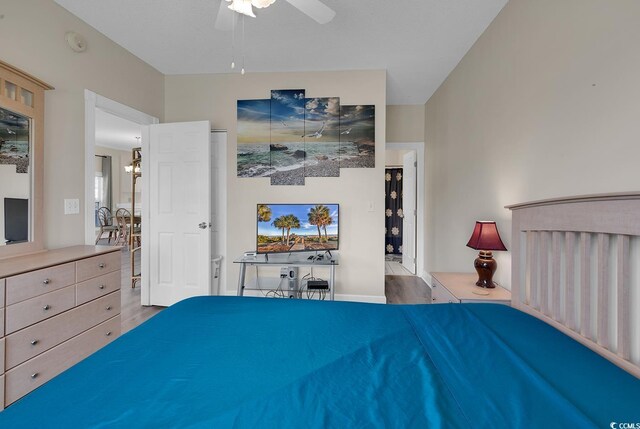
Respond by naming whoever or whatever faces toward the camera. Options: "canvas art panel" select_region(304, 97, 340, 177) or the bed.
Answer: the canvas art panel

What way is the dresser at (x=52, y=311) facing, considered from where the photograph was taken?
facing the viewer and to the right of the viewer

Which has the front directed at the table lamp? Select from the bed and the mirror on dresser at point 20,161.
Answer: the mirror on dresser

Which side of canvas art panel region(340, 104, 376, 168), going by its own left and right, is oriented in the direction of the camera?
front

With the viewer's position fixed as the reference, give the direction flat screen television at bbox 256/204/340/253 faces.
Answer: facing the viewer

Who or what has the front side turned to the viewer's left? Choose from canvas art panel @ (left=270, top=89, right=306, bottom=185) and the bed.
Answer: the bed

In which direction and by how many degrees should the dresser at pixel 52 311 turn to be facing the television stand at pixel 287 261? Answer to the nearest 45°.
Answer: approximately 45° to its left

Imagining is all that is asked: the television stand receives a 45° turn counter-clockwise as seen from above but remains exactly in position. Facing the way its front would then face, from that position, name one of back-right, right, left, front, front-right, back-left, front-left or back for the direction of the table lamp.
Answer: front

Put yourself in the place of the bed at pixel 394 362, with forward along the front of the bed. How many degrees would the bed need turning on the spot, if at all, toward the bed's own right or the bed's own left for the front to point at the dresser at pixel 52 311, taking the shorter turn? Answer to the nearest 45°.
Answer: approximately 45° to the bed's own right

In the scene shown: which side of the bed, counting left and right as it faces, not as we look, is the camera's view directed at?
left

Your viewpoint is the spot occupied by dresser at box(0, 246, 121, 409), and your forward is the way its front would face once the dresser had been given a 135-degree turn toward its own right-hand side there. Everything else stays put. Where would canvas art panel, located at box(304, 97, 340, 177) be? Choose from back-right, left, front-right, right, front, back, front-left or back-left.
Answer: back

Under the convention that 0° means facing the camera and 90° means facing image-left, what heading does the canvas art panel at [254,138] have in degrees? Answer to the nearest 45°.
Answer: approximately 0°

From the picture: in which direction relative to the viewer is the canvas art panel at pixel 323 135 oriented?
toward the camera

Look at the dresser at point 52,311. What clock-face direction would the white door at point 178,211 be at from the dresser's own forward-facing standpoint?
The white door is roughly at 9 o'clock from the dresser.

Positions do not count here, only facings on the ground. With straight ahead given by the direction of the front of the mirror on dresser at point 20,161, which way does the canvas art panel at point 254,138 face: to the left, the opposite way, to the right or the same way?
to the right

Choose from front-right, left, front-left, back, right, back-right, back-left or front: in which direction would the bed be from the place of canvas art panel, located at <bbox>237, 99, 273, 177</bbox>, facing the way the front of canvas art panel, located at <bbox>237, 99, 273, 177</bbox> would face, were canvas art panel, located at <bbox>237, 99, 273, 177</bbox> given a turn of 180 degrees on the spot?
back

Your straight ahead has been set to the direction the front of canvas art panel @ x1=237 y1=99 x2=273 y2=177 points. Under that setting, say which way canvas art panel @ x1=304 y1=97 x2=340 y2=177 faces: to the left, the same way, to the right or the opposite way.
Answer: the same way

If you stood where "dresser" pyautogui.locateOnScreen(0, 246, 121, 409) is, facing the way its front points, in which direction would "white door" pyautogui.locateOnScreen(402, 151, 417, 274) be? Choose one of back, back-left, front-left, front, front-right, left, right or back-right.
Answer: front-left

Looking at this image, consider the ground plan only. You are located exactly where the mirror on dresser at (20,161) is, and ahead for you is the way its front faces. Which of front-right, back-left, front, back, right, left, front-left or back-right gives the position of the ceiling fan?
front
